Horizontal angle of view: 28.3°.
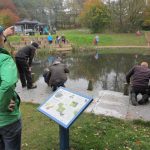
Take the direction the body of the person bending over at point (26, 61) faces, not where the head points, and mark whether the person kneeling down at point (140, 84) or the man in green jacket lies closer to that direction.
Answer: the person kneeling down

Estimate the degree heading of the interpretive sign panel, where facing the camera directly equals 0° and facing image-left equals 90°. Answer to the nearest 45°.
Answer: approximately 45°

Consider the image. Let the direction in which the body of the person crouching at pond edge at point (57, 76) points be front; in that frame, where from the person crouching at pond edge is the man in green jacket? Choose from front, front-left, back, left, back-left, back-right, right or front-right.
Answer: back

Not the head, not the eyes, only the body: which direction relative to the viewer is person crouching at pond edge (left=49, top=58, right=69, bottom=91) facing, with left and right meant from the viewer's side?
facing away from the viewer

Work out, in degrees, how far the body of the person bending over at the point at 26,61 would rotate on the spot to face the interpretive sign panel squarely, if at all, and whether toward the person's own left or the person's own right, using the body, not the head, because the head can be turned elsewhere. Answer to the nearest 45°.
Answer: approximately 90° to the person's own right

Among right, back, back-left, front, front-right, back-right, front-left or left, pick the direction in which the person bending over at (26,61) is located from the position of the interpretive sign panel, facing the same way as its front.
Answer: back-right

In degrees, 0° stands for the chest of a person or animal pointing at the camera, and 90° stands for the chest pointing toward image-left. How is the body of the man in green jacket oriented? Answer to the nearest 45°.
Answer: approximately 270°
